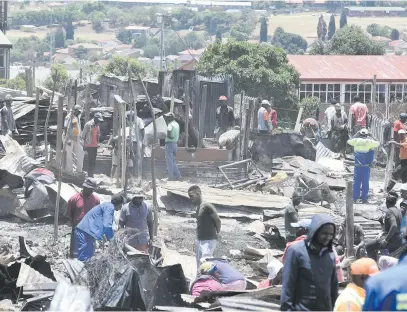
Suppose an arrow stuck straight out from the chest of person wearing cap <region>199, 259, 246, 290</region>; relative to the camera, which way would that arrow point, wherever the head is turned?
to the viewer's left

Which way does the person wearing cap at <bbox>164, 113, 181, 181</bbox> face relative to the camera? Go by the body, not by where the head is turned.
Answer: to the viewer's left

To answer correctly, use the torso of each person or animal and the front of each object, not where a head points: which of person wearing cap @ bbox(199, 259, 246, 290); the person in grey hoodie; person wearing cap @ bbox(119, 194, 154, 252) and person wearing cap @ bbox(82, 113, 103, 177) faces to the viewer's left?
person wearing cap @ bbox(199, 259, 246, 290)

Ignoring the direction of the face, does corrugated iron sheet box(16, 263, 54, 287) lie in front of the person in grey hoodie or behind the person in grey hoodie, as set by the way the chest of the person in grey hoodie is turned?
behind

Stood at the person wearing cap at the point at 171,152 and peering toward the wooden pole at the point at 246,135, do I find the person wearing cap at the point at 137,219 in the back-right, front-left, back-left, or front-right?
back-right

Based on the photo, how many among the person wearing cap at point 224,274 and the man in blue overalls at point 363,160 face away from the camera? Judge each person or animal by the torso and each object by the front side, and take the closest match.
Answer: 1

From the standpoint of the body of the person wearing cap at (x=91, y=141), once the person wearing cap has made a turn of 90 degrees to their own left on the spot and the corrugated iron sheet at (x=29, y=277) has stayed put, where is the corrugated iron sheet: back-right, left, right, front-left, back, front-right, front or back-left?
back-right

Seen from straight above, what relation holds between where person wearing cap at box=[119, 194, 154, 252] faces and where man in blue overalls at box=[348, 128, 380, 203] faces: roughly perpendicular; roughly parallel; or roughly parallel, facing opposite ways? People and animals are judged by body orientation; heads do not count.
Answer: roughly parallel, facing opposite ways

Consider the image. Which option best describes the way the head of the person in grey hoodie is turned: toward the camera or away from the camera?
toward the camera

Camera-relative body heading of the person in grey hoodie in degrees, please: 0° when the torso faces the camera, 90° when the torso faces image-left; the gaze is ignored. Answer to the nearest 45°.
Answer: approximately 315°
